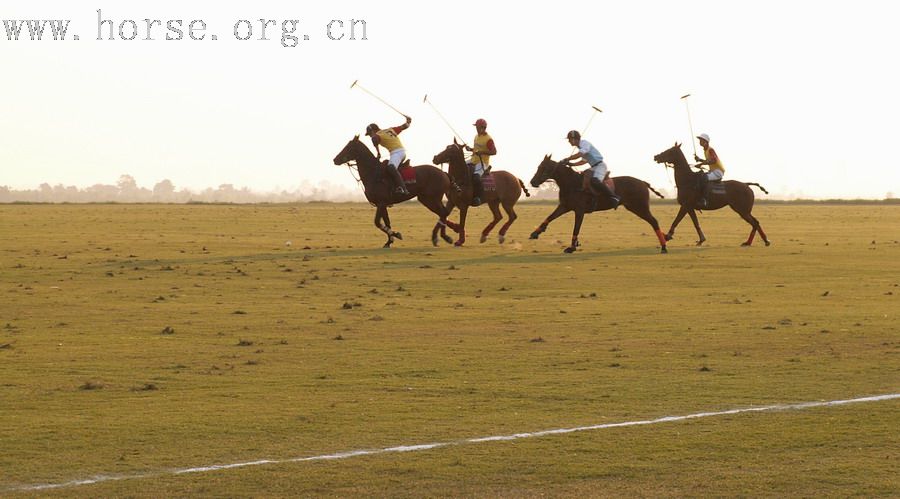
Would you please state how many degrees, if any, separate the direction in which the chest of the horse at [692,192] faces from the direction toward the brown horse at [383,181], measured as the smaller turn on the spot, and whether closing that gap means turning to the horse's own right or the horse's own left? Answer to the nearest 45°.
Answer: approximately 45° to the horse's own left

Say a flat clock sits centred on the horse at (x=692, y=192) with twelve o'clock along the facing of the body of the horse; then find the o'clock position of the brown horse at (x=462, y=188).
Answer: The brown horse is roughly at 11 o'clock from the horse.

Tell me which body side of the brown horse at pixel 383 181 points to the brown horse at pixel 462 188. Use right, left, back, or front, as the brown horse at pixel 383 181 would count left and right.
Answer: back

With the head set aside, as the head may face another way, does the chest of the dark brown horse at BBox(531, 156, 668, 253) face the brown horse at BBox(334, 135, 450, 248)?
yes

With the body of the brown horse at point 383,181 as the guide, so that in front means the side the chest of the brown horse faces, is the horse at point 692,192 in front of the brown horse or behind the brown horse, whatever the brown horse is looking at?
behind

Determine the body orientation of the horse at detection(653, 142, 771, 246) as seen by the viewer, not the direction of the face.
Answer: to the viewer's left

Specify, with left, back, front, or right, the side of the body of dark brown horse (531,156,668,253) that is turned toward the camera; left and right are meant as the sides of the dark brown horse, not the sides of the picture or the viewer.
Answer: left

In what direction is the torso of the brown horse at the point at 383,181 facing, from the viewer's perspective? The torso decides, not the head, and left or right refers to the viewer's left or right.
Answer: facing to the left of the viewer

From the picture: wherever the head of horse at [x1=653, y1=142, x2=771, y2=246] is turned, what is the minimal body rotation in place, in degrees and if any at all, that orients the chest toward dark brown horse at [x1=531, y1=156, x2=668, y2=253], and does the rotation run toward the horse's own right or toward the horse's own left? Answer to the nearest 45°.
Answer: approximately 45° to the horse's own left
